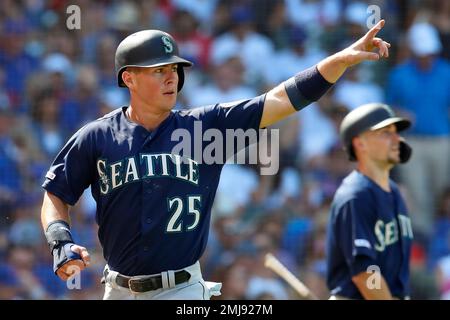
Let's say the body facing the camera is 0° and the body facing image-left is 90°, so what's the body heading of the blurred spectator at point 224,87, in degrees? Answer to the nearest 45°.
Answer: approximately 0°

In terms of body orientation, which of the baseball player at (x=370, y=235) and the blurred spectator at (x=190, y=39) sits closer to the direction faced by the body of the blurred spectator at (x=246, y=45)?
the baseball player

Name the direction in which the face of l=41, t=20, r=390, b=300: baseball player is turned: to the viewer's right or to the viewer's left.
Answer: to the viewer's right

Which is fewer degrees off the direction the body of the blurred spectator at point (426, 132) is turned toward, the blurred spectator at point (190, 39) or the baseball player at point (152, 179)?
the baseball player

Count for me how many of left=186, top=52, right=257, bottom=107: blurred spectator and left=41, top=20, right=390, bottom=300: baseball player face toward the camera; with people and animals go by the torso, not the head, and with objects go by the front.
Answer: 2

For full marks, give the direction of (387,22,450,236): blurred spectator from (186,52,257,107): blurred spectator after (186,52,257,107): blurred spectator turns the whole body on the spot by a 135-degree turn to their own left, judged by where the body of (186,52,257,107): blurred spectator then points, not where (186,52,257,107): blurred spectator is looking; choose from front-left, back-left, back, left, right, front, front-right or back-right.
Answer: front-right

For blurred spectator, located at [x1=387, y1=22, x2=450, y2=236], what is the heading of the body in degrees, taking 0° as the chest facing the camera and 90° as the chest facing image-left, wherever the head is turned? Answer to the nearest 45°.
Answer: approximately 0°

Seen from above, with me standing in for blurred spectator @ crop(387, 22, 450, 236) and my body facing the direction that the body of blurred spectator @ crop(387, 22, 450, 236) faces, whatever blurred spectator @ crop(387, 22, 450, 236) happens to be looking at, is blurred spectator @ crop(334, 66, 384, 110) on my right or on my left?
on my right

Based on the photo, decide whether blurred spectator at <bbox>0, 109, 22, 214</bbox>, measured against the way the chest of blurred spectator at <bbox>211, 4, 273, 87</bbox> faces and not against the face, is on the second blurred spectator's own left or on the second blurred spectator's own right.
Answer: on the second blurred spectator's own right

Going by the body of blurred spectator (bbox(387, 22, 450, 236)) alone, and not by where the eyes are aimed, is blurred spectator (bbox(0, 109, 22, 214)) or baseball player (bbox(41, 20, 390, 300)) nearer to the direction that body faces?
the baseball player

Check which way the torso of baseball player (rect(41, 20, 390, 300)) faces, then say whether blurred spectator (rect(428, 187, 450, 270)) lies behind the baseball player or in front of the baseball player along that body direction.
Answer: behind

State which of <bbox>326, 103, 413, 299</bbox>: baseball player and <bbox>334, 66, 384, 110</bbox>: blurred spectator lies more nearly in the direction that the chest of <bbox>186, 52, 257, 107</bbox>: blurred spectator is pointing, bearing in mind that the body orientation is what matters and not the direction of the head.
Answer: the baseball player
